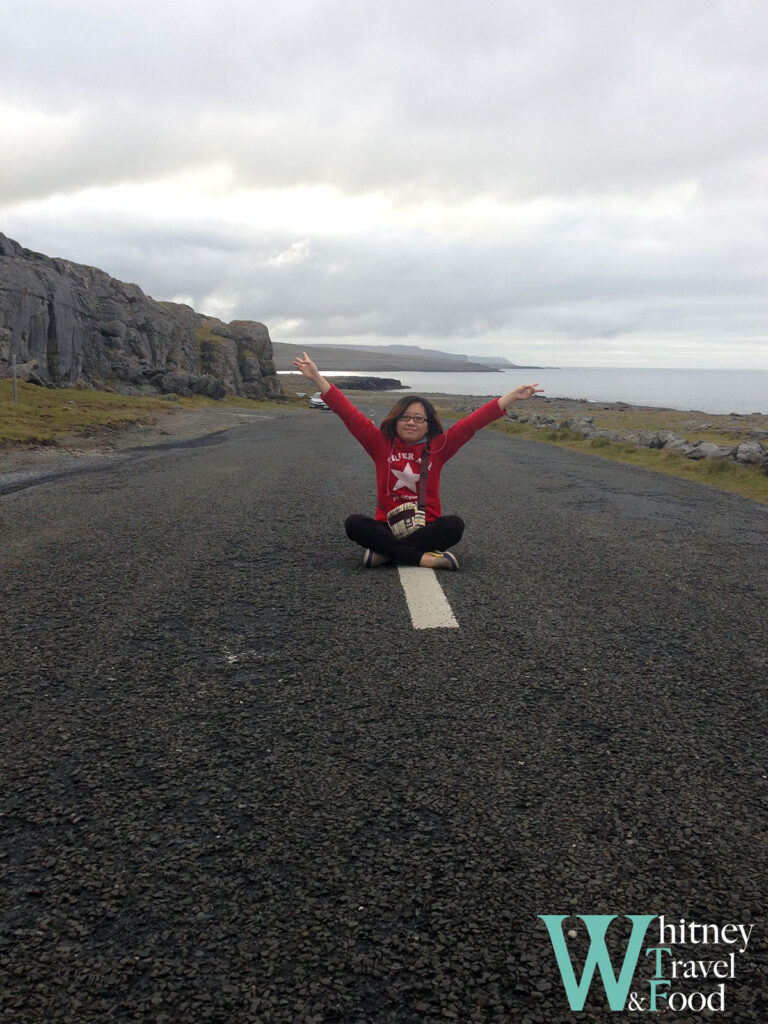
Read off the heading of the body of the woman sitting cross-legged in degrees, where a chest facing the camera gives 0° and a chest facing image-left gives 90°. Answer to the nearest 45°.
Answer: approximately 0°

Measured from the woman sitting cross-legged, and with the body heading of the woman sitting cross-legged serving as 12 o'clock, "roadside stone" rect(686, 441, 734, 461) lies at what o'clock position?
The roadside stone is roughly at 7 o'clock from the woman sitting cross-legged.

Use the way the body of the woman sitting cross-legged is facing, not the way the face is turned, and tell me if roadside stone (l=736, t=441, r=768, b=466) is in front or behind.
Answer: behind
